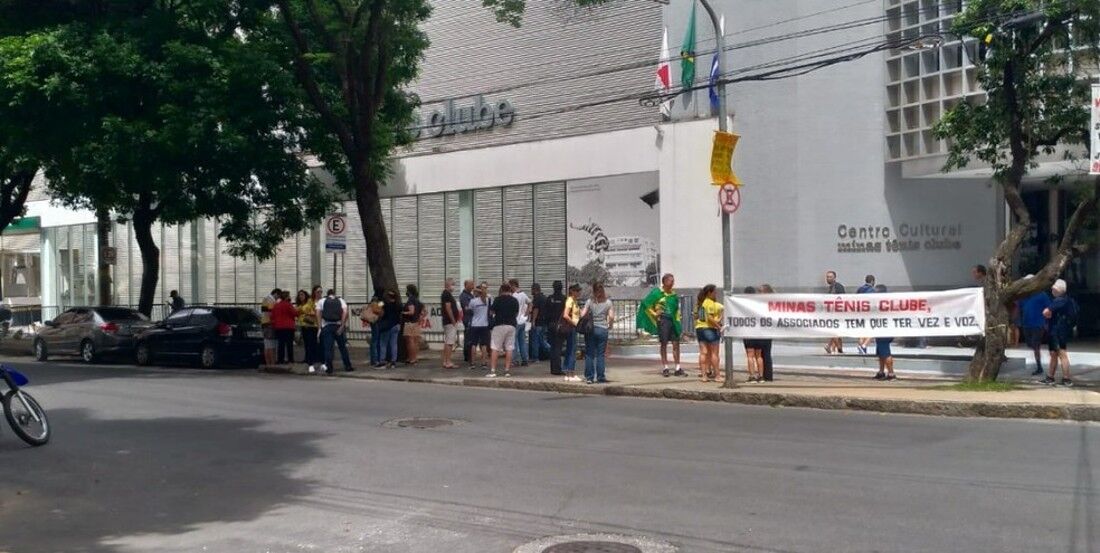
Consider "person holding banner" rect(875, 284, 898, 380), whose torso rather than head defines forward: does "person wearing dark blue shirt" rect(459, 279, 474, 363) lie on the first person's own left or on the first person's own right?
on the first person's own right

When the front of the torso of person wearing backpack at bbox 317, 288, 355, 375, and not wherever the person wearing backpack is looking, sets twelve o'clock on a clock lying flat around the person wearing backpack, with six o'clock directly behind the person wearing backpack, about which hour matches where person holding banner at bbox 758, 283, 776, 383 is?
The person holding banner is roughly at 4 o'clock from the person wearing backpack.

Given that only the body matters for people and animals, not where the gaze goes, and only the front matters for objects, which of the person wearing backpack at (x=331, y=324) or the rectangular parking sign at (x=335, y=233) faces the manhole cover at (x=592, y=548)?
the rectangular parking sign

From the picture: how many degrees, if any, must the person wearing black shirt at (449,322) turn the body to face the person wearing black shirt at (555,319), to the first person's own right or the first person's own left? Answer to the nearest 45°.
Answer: approximately 45° to the first person's own right

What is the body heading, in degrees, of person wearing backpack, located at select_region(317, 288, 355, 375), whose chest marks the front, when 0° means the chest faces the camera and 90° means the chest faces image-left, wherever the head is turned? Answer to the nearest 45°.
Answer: approximately 180°

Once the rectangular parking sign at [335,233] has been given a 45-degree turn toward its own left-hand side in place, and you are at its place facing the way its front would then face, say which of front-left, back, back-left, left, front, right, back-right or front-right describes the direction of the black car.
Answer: back

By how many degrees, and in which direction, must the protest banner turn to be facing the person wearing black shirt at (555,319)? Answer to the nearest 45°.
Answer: approximately 90° to its right

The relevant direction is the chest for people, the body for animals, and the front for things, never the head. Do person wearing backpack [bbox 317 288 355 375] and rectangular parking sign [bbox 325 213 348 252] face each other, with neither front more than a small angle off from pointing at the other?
yes

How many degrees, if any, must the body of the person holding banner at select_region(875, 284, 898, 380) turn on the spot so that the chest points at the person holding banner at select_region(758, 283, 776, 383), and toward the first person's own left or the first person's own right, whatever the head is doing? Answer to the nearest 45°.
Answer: approximately 90° to the first person's own right
